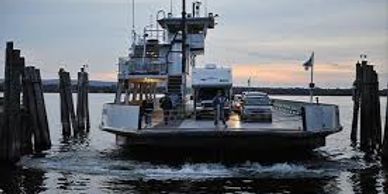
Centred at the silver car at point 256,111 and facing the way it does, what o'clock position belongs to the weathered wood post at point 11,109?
The weathered wood post is roughly at 2 o'clock from the silver car.

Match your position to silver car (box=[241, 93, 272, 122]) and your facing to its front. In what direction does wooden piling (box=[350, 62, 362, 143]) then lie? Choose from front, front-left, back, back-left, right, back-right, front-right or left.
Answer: front-left

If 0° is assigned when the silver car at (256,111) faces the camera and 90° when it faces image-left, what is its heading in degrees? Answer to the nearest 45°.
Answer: approximately 0°

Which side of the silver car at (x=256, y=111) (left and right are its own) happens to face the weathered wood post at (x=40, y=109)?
right

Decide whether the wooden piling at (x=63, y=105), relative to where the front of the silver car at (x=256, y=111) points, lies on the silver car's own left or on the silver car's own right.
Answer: on the silver car's own right

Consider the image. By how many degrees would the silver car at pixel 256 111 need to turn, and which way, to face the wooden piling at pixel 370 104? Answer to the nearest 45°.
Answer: approximately 90° to its left
